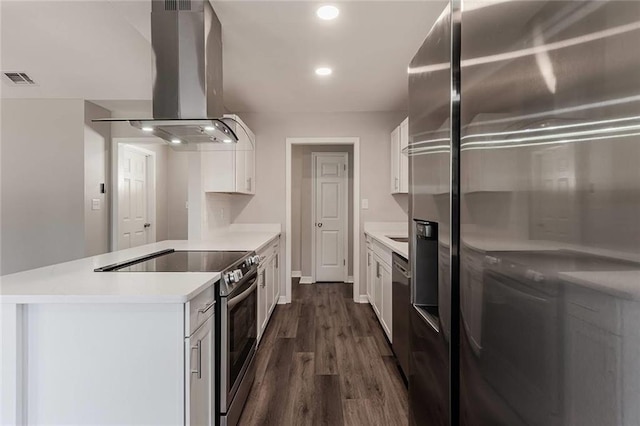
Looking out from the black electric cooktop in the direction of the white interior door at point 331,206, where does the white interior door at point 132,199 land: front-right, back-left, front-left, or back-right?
front-left

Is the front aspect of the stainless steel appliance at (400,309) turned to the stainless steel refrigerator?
no

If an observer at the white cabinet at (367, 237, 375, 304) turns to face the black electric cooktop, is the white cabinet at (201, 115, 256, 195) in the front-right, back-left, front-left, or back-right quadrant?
front-right

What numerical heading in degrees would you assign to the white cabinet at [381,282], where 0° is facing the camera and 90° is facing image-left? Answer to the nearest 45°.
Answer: approximately 90°

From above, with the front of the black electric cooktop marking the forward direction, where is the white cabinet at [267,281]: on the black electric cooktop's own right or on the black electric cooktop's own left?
on the black electric cooktop's own left

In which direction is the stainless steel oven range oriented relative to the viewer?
to the viewer's right

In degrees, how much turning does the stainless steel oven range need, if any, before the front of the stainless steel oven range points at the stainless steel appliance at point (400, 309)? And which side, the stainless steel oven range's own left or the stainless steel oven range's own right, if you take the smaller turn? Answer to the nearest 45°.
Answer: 0° — it already faces it

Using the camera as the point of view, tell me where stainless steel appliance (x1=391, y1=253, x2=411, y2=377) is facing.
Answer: facing to the left of the viewer

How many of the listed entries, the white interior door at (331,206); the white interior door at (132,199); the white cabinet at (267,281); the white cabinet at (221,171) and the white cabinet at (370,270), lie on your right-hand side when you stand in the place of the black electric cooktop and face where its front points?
0

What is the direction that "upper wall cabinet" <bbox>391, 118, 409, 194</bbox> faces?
to the viewer's left

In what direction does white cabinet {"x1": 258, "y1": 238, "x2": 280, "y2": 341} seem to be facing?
to the viewer's right

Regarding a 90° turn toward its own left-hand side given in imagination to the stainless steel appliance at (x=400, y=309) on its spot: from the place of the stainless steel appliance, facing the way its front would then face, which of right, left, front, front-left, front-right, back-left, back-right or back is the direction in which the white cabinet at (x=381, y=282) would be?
back

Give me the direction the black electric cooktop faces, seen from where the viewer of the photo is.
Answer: facing to the right of the viewer

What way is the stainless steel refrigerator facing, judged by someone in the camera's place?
facing the viewer and to the left of the viewer

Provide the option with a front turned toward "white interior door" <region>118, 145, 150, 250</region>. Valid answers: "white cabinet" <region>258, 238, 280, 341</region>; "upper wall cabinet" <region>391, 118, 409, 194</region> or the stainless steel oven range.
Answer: the upper wall cabinet

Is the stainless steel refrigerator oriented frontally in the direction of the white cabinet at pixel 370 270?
no

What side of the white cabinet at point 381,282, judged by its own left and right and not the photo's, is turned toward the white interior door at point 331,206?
right

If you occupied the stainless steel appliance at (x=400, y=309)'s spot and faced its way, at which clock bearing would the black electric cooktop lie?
The black electric cooktop is roughly at 11 o'clock from the stainless steel appliance.

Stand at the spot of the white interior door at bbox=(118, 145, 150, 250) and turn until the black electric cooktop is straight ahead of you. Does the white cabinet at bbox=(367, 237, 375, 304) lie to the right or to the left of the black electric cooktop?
left

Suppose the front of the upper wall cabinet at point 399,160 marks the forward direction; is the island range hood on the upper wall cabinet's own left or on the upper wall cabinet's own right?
on the upper wall cabinet's own left

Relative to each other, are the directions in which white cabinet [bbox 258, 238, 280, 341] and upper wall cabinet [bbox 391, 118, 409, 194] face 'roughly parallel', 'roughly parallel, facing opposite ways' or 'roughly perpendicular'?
roughly parallel, facing opposite ways

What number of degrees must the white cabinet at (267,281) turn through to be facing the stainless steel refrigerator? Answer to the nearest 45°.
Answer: approximately 90° to its right
